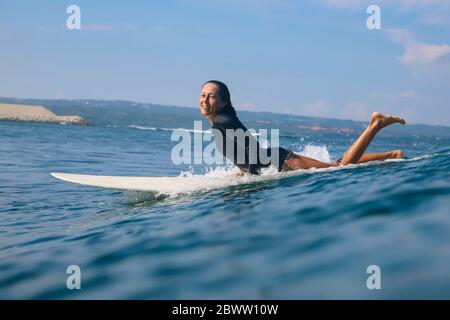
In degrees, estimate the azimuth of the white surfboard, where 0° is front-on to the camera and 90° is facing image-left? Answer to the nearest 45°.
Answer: approximately 90°
